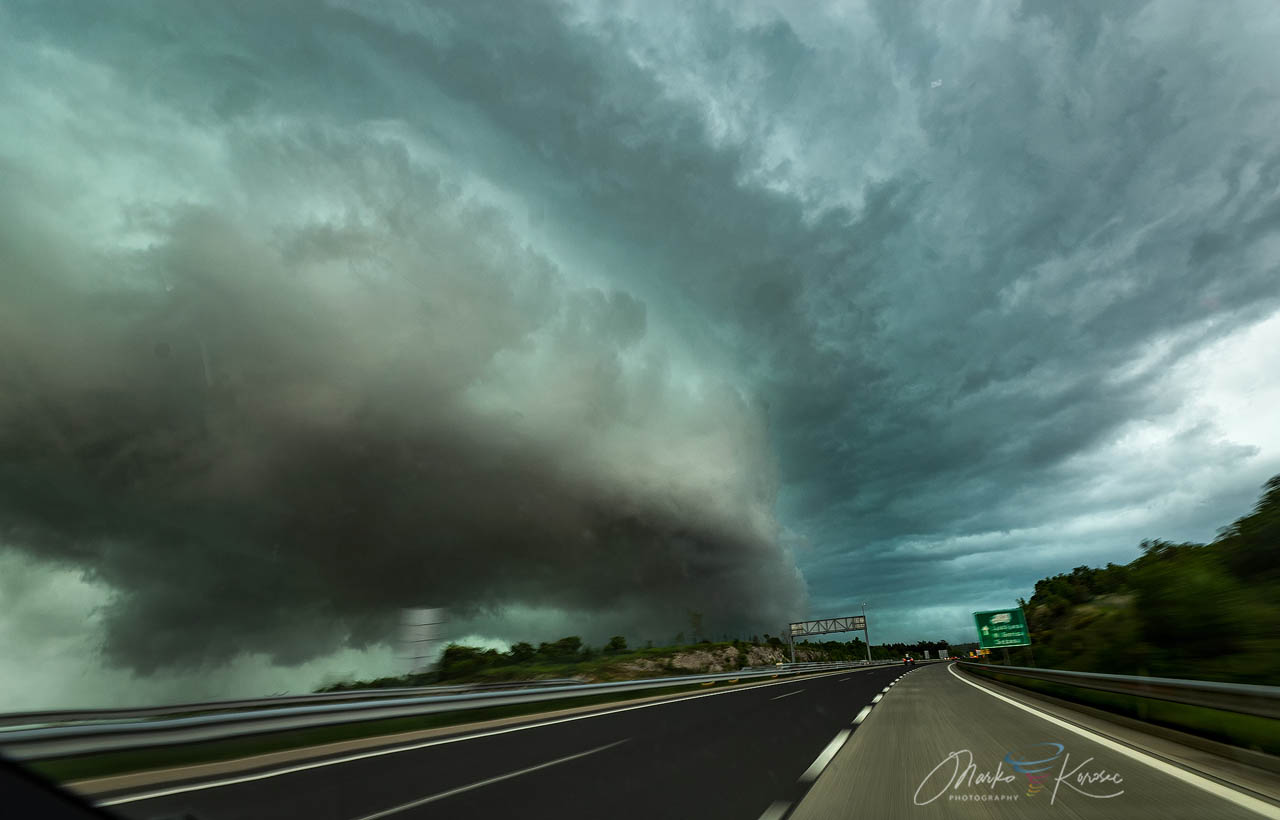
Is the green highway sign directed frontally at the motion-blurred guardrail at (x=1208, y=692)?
yes

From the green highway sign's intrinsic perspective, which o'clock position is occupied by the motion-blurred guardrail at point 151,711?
The motion-blurred guardrail is roughly at 1 o'clock from the green highway sign.

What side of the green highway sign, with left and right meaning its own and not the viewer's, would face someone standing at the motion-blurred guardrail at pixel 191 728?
front

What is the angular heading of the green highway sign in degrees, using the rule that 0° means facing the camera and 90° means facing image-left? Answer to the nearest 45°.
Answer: approximately 0°

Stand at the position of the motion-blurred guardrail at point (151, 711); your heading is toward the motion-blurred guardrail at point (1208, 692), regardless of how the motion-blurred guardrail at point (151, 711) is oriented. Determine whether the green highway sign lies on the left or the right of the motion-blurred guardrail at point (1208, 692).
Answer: left
